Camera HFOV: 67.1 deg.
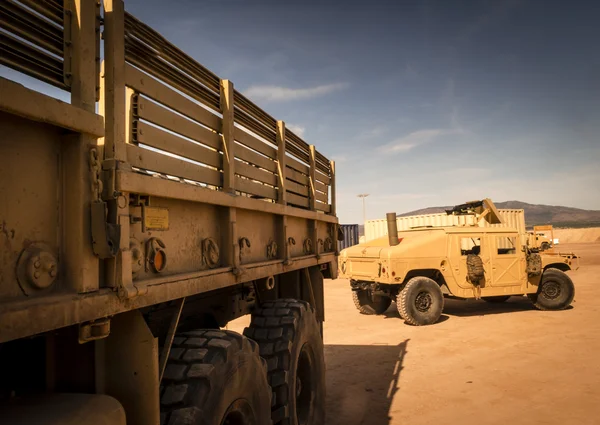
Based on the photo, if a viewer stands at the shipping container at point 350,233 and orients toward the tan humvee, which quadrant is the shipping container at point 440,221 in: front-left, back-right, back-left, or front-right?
front-left

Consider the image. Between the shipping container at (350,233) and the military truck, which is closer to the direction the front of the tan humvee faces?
the shipping container

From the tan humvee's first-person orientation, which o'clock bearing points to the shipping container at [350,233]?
The shipping container is roughly at 10 o'clock from the tan humvee.
